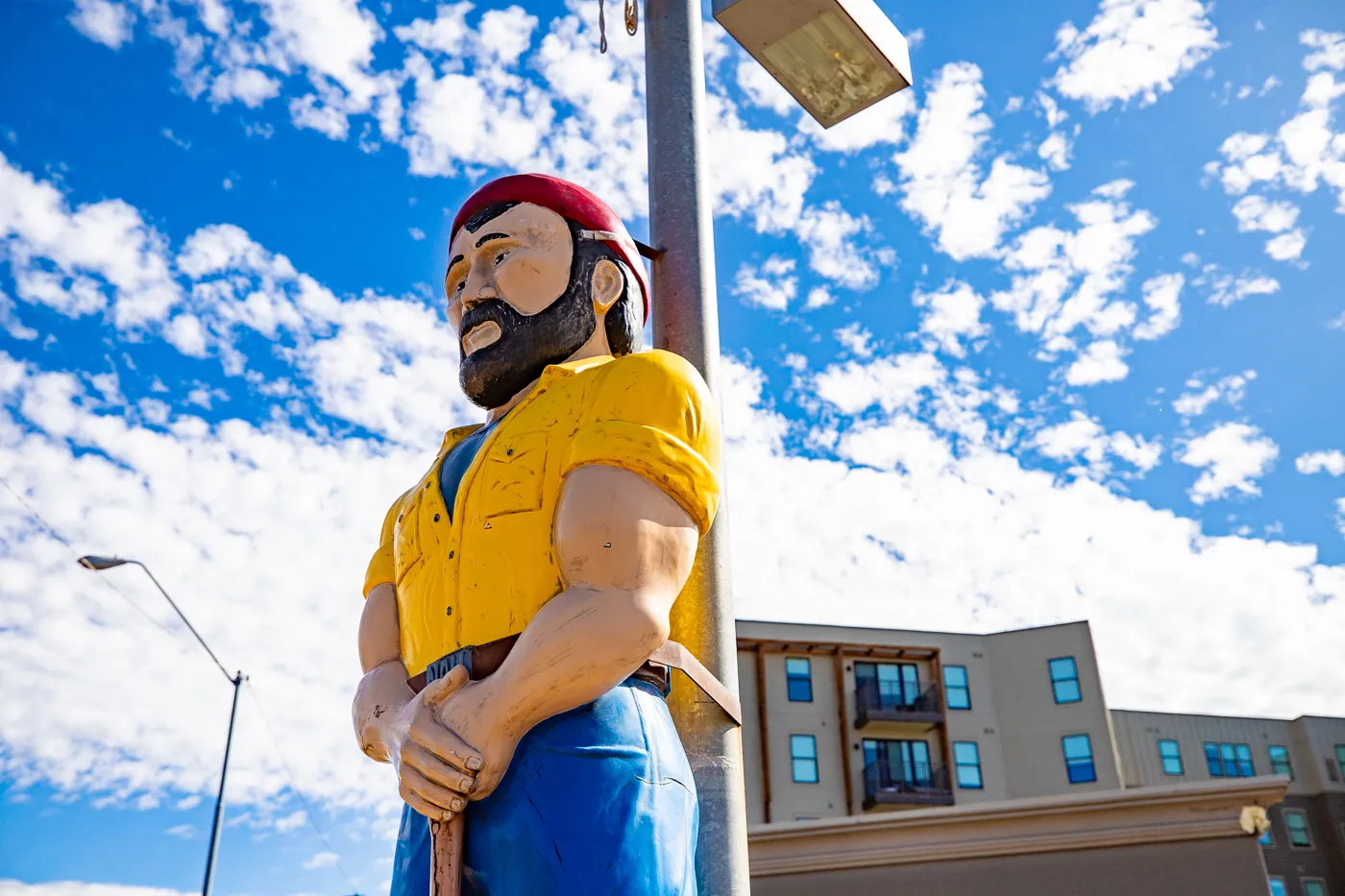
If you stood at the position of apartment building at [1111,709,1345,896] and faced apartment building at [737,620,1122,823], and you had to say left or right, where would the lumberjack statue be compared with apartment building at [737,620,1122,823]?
left

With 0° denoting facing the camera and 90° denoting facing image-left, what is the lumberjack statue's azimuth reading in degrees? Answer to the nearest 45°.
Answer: approximately 45°

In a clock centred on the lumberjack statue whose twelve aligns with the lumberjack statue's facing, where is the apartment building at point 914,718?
The apartment building is roughly at 5 o'clock from the lumberjack statue.

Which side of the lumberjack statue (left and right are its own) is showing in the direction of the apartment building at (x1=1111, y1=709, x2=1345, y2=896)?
back
